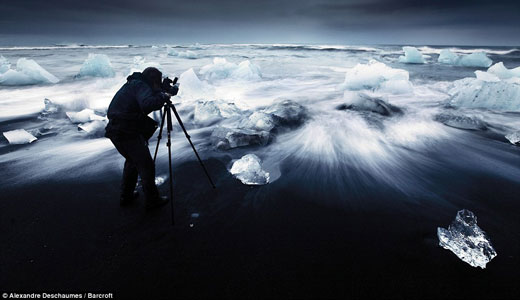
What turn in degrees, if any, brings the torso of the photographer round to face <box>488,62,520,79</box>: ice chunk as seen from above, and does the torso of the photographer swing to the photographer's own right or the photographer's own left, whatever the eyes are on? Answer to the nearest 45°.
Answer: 0° — they already face it

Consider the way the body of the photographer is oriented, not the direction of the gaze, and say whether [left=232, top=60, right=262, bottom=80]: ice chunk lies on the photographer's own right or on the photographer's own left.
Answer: on the photographer's own left

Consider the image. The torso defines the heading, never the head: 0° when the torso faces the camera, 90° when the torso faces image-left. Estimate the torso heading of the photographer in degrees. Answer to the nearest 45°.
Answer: approximately 270°

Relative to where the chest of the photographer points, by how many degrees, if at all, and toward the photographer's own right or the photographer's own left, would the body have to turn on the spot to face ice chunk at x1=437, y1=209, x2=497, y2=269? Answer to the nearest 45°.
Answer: approximately 45° to the photographer's own right

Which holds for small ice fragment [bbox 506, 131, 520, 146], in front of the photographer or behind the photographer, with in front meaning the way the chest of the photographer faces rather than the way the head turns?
in front

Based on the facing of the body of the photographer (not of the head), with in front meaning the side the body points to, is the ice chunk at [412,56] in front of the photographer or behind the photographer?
in front

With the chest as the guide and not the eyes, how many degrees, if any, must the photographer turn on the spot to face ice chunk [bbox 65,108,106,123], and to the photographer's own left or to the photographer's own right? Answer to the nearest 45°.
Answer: approximately 90° to the photographer's own left

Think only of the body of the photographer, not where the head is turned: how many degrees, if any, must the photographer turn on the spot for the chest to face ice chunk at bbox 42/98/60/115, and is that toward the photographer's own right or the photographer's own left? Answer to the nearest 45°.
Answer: approximately 90° to the photographer's own left

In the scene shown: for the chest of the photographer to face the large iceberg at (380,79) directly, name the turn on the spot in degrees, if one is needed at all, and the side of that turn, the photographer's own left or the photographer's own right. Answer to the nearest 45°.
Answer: approximately 45° to the photographer's own left

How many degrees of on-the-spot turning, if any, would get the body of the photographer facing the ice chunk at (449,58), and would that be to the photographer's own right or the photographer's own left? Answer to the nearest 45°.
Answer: approximately 45° to the photographer's own left
